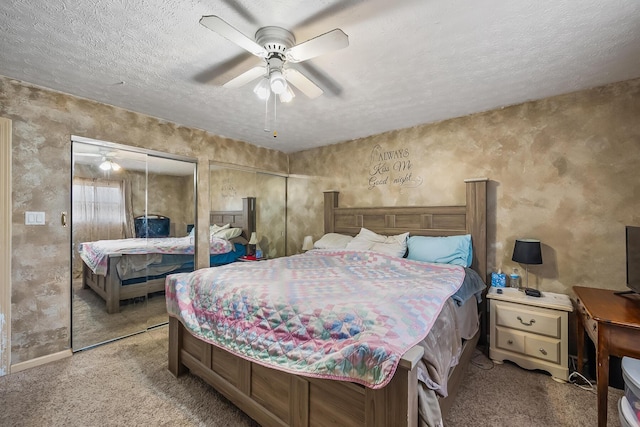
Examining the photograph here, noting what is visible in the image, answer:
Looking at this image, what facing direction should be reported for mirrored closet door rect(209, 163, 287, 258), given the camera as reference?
facing the viewer and to the right of the viewer

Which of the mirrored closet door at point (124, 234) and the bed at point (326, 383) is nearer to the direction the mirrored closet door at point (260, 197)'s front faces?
the bed

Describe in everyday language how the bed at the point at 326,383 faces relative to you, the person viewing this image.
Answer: facing the viewer and to the left of the viewer

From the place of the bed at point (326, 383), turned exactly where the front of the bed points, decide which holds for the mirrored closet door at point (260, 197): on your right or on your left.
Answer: on your right

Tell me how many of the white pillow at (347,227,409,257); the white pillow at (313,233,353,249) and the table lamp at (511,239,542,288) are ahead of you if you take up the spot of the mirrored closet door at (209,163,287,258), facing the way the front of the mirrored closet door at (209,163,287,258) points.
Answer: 3

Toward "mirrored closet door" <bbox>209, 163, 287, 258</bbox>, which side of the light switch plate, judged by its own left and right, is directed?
left

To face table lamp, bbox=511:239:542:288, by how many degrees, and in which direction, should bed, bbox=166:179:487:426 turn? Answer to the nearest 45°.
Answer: approximately 180°

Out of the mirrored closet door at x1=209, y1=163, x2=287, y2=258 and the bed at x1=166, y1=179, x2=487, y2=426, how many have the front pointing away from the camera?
0

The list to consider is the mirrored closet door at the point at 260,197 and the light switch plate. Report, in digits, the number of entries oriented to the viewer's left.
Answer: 0

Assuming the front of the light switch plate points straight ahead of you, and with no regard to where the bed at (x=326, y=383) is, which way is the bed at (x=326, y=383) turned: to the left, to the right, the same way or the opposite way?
to the right
